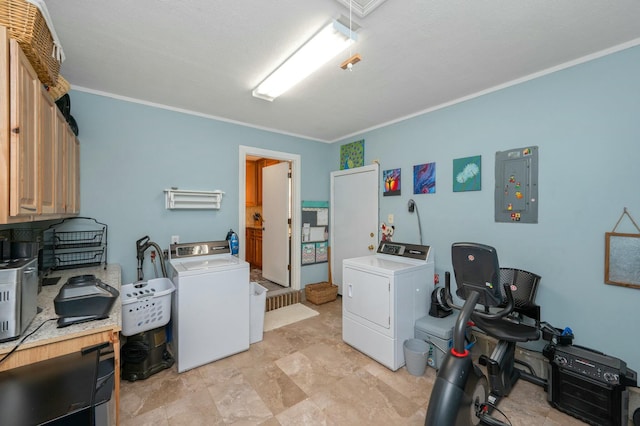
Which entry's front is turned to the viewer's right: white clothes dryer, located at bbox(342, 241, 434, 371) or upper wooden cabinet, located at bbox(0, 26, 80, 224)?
the upper wooden cabinet

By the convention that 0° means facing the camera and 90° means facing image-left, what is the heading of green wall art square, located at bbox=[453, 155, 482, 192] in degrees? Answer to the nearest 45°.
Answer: approximately 45°

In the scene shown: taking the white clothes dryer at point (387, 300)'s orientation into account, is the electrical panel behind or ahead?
behind

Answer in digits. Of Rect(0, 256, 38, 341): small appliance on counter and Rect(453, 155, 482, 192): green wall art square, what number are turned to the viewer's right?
1

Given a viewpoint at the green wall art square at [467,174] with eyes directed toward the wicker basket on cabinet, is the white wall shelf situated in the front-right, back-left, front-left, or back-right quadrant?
front-right

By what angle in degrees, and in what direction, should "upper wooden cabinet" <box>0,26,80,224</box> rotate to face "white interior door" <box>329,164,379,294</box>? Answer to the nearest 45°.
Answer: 0° — it already faces it

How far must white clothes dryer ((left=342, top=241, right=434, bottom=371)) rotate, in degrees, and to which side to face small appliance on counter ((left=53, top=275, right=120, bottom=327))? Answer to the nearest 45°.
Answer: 0° — it already faces it

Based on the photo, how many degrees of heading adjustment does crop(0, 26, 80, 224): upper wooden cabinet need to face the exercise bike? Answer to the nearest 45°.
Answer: approximately 45° to its right

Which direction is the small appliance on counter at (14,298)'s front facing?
to the viewer's right

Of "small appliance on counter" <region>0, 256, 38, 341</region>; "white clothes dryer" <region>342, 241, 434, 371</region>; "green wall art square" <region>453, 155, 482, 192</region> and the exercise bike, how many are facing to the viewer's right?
1

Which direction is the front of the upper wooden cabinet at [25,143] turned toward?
to the viewer's right
